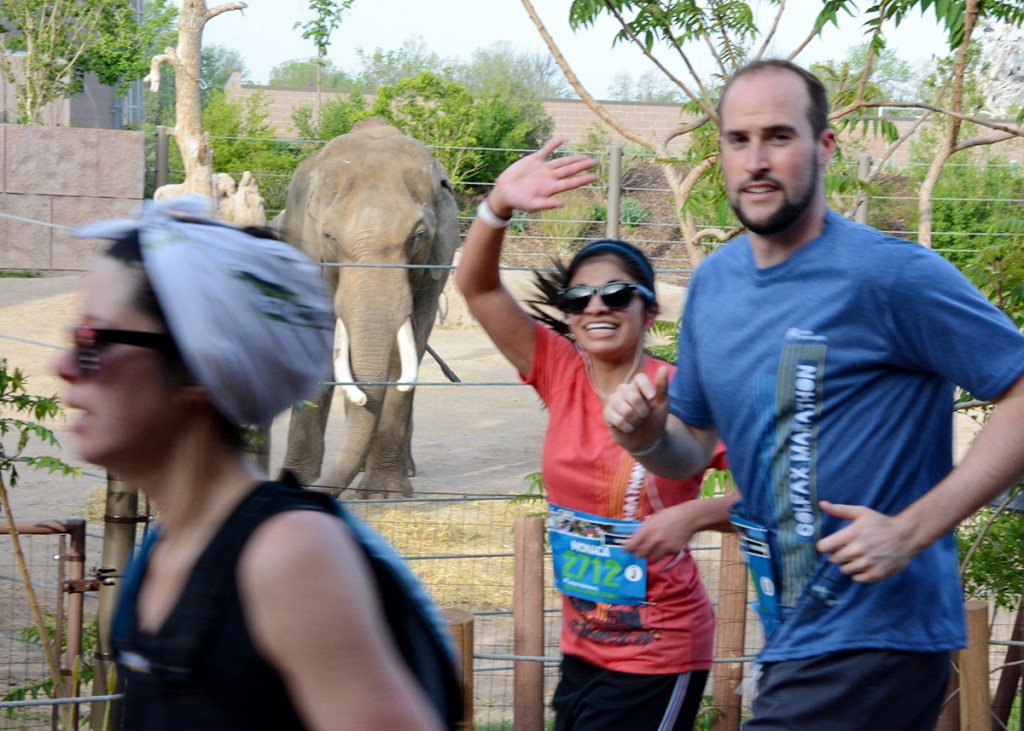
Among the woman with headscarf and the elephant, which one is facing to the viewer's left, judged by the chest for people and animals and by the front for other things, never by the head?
the woman with headscarf

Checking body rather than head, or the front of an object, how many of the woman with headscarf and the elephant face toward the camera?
1

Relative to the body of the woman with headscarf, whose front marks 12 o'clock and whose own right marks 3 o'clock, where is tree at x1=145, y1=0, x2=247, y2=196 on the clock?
The tree is roughly at 3 o'clock from the woman with headscarf.

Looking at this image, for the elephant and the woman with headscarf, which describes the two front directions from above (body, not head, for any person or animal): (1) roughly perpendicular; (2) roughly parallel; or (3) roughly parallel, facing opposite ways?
roughly perpendicular

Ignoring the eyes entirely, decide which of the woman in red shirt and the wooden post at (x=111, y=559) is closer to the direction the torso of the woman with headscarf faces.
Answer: the wooden post

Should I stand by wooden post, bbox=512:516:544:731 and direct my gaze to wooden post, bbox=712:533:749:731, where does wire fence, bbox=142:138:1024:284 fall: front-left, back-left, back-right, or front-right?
front-left

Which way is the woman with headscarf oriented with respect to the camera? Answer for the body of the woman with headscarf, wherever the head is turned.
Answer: to the viewer's left

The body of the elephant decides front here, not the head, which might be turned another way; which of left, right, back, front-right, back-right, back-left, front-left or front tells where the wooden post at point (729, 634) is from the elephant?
front

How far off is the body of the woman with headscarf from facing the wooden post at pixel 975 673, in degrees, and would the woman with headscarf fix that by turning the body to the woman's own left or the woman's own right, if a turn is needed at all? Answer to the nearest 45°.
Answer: approximately 135° to the woman's own right

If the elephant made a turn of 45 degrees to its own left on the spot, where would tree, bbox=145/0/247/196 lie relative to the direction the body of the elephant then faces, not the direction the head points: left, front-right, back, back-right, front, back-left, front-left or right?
back

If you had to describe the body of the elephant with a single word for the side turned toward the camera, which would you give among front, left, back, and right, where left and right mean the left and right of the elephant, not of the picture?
front

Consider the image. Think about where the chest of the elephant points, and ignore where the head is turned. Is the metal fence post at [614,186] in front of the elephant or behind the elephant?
behind

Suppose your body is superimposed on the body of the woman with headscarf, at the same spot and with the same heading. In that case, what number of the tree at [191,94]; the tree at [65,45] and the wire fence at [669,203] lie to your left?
0

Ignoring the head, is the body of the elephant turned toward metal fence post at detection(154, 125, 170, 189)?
no

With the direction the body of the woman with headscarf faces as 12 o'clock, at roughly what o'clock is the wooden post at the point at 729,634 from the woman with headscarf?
The wooden post is roughly at 4 o'clock from the woman with headscarf.

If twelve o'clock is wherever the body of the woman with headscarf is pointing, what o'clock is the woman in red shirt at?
The woman in red shirt is roughly at 4 o'clock from the woman with headscarf.

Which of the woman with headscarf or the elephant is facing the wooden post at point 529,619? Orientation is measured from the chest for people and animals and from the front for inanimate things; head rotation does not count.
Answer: the elephant

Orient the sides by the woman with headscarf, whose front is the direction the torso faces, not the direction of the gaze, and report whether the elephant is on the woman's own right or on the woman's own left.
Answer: on the woman's own right
